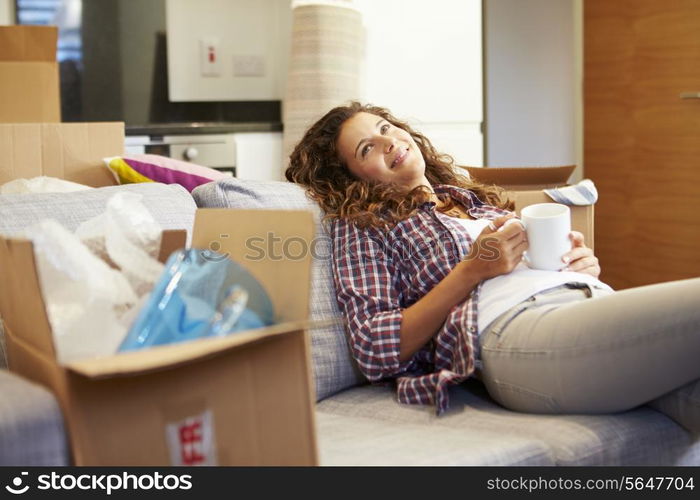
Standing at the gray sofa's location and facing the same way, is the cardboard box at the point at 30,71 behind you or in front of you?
behind

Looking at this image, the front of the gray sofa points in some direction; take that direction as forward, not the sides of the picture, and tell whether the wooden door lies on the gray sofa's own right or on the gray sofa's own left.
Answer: on the gray sofa's own left

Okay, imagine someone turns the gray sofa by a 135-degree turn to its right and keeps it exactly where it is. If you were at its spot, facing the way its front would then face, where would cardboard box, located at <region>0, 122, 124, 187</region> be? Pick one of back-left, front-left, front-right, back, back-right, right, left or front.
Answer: front-right

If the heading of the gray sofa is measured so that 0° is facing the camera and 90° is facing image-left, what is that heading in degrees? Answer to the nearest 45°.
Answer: approximately 315°

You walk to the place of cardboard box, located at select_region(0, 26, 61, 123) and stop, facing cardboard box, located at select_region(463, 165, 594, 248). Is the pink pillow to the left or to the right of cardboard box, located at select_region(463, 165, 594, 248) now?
right

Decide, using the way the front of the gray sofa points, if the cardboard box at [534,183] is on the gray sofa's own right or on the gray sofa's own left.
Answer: on the gray sofa's own left

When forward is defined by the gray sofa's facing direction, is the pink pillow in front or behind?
behind
